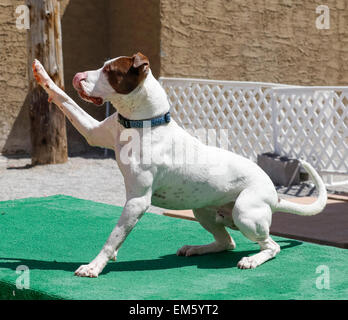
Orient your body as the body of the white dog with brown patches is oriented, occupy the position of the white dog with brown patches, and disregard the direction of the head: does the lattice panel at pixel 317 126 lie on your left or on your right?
on your right

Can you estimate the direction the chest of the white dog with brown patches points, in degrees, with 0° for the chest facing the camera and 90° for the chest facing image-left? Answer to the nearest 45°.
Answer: approximately 90°

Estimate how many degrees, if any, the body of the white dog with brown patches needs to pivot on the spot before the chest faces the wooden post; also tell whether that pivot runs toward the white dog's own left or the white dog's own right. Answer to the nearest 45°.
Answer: approximately 90° to the white dog's own right
